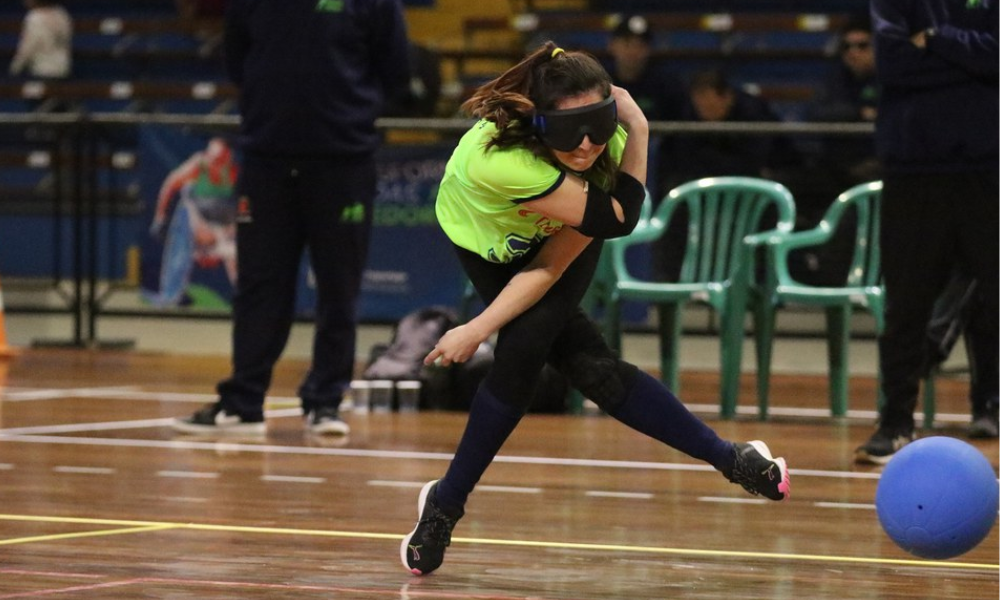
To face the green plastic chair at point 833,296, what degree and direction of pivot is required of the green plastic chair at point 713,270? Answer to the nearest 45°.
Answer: approximately 135° to its left

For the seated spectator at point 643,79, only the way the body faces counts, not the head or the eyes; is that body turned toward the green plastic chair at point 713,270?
yes

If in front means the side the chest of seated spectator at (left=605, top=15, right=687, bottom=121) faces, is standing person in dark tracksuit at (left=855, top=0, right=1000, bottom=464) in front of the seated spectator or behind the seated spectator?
in front

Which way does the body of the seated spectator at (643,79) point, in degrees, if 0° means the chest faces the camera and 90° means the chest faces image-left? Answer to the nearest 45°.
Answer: approximately 0°

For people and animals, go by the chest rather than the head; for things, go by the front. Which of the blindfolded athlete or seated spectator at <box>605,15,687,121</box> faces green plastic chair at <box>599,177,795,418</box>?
the seated spectator

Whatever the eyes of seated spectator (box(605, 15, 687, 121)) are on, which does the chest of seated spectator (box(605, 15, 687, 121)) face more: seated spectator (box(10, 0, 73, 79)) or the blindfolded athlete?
the blindfolded athlete

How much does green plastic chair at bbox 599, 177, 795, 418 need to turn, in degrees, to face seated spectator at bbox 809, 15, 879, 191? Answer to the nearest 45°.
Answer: approximately 135° to its right

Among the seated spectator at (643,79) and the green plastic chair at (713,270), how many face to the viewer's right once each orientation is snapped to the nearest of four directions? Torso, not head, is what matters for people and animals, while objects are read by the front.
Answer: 0

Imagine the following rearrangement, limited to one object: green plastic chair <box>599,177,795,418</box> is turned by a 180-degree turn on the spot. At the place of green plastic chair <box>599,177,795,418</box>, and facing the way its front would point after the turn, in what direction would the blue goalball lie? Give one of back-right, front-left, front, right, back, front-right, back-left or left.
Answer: back-right

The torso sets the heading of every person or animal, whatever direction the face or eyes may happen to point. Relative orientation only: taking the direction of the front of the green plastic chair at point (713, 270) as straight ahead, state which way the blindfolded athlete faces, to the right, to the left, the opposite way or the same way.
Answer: to the left

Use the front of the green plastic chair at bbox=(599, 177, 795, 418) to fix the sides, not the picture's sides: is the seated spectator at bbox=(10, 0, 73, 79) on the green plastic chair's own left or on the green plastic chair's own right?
on the green plastic chair's own right
